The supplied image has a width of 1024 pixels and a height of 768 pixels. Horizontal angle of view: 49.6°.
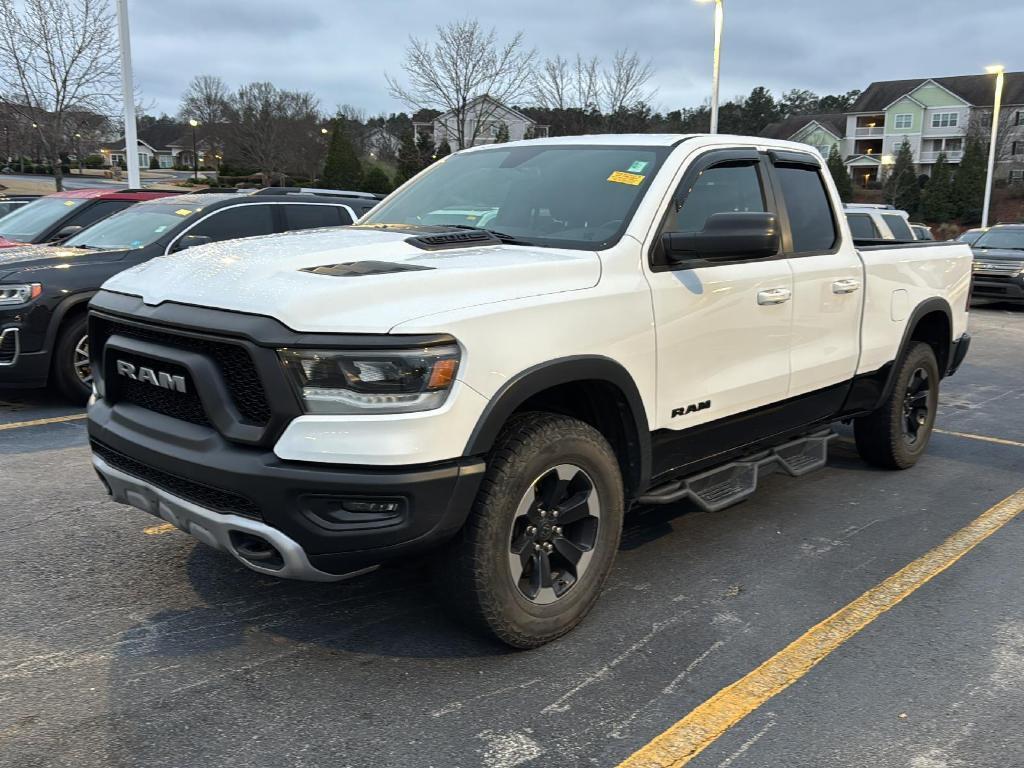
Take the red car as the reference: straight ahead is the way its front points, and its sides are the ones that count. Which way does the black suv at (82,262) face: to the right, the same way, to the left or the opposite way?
the same way

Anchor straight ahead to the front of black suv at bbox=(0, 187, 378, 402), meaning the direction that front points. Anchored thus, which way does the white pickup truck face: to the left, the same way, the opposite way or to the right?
the same way

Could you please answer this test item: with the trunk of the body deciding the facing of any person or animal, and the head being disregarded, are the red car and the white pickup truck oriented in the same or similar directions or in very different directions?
same or similar directions

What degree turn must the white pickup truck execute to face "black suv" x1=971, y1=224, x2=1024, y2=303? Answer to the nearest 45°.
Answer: approximately 180°

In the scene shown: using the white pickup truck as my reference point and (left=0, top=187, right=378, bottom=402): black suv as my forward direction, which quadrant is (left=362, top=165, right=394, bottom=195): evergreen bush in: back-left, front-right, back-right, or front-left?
front-right

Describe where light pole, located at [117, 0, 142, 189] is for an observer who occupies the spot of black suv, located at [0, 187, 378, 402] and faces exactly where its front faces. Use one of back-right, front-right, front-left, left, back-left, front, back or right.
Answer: back-right

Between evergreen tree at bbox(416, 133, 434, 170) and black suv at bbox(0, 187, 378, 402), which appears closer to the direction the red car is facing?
the black suv

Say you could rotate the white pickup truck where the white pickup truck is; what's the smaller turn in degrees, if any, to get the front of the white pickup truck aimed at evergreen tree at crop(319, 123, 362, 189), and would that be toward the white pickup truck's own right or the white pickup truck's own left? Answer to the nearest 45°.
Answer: approximately 135° to the white pickup truck's own right

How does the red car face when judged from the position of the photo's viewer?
facing the viewer and to the left of the viewer

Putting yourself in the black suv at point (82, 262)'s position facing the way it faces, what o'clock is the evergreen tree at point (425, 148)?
The evergreen tree is roughly at 5 o'clock from the black suv.

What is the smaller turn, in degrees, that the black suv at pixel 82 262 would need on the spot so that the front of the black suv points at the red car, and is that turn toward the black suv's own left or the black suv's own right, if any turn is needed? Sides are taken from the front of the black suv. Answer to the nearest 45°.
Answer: approximately 135° to the black suv's own right

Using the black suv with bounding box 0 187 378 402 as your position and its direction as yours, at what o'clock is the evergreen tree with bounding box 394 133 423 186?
The evergreen tree is roughly at 5 o'clock from the black suv.

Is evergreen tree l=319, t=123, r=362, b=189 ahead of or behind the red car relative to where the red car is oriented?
behind
